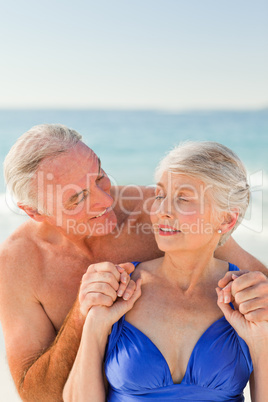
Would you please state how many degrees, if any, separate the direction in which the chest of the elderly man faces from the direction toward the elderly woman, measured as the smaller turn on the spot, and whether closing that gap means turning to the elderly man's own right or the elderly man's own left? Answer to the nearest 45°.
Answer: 0° — they already face them

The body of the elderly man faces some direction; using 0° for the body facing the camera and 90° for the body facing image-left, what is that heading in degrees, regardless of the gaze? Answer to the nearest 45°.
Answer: approximately 315°

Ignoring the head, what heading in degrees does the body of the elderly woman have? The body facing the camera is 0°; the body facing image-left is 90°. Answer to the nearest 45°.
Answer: approximately 0°

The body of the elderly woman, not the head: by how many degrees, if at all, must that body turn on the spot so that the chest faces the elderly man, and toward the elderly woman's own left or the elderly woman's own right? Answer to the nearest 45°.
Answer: approximately 135° to the elderly woman's own right

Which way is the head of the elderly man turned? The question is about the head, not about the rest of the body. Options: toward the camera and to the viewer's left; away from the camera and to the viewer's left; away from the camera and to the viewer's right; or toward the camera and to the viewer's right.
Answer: toward the camera and to the viewer's right

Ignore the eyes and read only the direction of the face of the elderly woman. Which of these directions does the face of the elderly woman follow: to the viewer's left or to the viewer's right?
to the viewer's left
